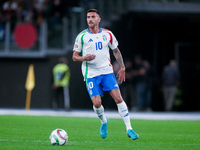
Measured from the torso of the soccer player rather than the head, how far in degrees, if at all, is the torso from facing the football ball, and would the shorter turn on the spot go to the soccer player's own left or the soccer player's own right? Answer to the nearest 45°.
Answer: approximately 45° to the soccer player's own right

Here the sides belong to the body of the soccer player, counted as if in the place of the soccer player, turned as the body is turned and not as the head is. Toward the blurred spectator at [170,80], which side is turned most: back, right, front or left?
back

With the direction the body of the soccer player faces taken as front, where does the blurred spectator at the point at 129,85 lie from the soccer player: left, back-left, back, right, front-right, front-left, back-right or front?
back

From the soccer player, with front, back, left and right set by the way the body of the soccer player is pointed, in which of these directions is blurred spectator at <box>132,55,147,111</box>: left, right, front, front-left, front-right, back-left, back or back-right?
back

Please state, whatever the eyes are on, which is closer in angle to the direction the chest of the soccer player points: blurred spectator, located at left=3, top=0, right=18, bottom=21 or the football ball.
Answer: the football ball

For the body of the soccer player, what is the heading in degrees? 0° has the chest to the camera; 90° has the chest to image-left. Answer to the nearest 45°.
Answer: approximately 0°

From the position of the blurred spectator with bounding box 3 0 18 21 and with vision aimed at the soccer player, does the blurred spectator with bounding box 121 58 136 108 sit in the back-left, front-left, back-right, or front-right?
front-left

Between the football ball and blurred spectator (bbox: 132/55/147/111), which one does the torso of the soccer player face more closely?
the football ball

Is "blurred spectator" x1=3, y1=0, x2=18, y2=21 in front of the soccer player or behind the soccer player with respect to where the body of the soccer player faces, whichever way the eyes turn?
behind

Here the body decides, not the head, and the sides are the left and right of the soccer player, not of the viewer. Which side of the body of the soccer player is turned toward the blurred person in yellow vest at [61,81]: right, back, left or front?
back

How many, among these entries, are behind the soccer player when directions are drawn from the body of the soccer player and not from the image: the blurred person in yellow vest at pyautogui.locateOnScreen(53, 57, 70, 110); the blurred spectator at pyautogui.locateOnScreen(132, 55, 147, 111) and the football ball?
2

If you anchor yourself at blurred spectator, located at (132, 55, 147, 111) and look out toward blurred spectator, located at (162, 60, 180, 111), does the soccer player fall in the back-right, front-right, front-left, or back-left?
back-right
